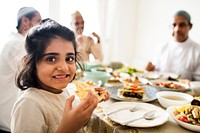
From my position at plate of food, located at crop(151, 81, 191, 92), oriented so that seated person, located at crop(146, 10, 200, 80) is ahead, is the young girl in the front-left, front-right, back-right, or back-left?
back-left

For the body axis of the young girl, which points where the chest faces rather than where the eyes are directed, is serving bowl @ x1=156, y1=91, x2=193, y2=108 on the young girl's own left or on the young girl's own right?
on the young girl's own left

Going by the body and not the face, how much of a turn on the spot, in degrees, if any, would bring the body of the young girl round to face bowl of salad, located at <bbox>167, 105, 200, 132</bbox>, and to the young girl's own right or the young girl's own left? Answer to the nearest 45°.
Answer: approximately 45° to the young girl's own left

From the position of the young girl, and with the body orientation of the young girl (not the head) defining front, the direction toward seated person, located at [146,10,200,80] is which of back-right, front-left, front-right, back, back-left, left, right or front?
left

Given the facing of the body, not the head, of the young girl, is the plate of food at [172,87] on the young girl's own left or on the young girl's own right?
on the young girl's own left

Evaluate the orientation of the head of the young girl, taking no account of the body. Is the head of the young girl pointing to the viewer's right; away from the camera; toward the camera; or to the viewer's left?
toward the camera

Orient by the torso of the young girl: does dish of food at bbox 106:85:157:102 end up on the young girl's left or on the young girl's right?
on the young girl's left

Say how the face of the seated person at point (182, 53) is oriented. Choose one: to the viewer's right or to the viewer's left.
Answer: to the viewer's left

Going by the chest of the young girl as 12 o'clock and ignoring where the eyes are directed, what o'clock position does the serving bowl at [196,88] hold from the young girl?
The serving bowl is roughly at 10 o'clock from the young girl.

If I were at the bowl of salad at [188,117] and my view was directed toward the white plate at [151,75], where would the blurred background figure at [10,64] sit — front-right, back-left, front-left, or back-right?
front-left
